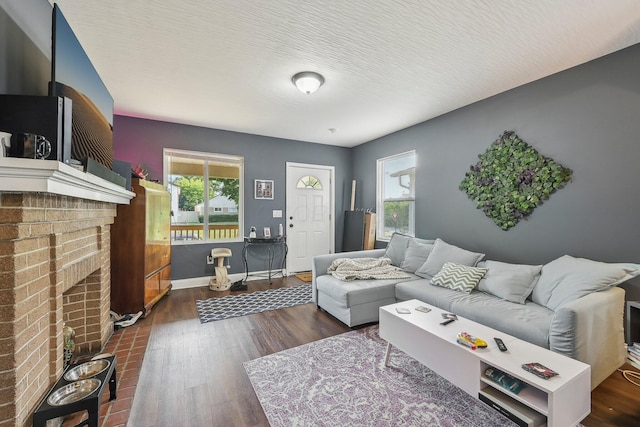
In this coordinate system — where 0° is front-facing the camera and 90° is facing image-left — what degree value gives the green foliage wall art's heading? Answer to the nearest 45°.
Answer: approximately 45°

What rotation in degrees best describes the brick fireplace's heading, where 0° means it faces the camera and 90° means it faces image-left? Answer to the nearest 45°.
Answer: approximately 270°

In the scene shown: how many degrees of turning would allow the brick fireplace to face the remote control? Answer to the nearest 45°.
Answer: approximately 45° to its right

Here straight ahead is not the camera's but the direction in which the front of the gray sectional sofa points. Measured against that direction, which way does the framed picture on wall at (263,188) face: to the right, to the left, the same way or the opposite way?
to the left

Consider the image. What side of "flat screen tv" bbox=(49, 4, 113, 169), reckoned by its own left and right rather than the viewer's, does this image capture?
right

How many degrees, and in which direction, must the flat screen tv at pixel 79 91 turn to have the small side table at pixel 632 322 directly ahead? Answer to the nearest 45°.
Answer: approximately 45° to its right

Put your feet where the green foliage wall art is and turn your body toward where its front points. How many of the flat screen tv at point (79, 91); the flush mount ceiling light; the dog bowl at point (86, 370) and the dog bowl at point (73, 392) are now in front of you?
4

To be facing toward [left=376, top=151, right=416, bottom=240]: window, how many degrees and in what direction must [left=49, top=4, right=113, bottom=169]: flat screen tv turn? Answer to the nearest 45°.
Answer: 0° — it already faces it
